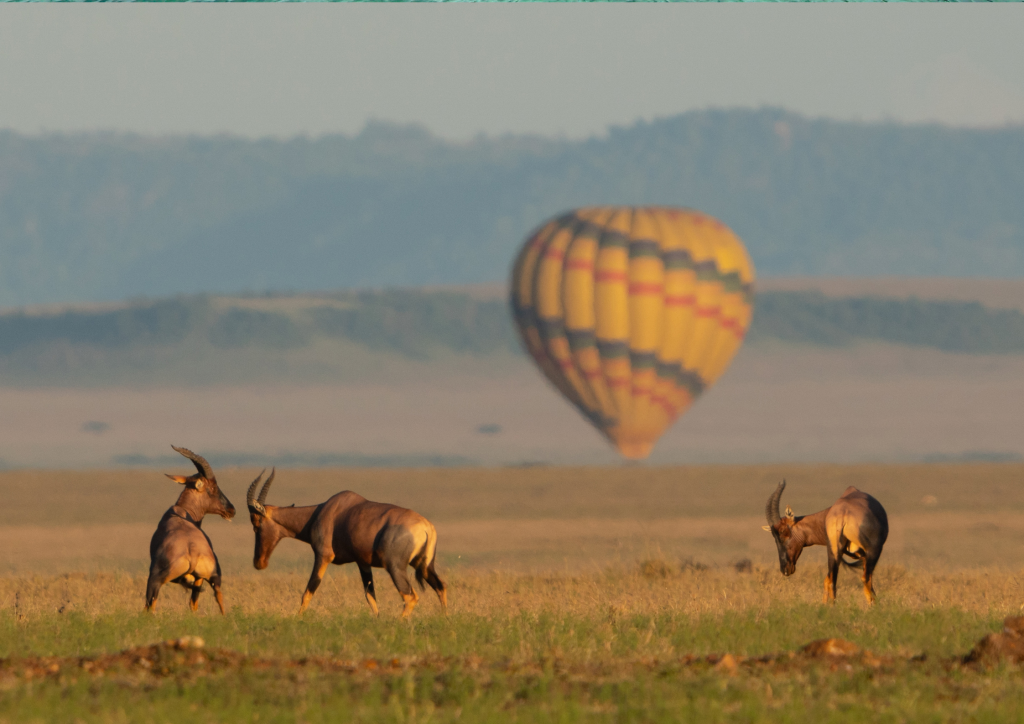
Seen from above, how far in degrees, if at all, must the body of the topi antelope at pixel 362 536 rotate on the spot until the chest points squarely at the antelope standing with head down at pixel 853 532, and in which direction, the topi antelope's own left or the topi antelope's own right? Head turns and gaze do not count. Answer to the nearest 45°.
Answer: approximately 180°

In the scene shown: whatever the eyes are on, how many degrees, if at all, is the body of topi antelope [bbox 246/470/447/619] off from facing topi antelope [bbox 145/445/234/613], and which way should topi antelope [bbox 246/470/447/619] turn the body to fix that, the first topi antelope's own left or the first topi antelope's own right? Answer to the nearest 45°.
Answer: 0° — it already faces it

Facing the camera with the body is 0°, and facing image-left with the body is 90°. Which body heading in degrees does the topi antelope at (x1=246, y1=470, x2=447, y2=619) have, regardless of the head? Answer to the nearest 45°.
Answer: approximately 90°

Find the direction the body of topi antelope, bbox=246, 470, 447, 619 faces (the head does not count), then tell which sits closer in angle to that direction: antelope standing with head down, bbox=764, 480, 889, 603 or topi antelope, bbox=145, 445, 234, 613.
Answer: the topi antelope
